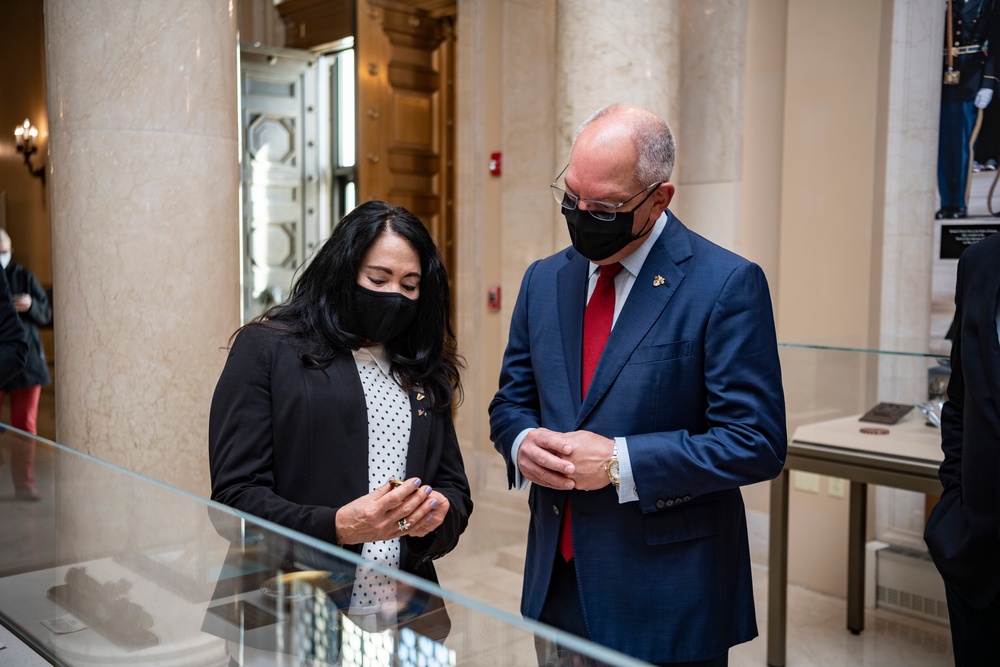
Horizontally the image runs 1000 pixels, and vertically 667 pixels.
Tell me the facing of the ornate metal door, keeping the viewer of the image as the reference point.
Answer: facing the viewer and to the right of the viewer

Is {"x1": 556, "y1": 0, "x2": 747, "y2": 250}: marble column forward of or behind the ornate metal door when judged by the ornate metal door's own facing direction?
forward

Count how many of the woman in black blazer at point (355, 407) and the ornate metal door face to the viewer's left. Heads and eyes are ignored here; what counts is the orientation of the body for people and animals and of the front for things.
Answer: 0

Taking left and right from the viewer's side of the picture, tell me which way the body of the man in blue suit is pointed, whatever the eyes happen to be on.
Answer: facing the viewer and to the left of the viewer

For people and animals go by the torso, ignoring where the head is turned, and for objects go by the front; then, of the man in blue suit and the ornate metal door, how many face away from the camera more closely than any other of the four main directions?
0

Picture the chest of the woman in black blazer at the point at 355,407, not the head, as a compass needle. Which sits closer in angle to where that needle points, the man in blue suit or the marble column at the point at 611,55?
the man in blue suit

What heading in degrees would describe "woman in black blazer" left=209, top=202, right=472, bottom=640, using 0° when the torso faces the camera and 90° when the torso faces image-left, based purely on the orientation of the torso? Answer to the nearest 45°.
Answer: approximately 315°

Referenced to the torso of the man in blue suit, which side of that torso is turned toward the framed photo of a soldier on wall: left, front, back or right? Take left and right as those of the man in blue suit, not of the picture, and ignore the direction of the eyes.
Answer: back

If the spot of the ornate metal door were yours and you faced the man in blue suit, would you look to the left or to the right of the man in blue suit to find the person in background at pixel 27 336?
right
